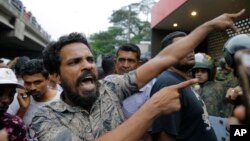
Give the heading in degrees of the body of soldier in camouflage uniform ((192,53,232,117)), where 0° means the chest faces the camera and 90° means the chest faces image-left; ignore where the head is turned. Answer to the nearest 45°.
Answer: approximately 45°

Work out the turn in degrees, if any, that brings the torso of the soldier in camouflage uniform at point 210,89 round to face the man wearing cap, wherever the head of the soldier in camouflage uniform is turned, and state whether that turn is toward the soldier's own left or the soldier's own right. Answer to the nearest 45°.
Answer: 0° — they already face them
